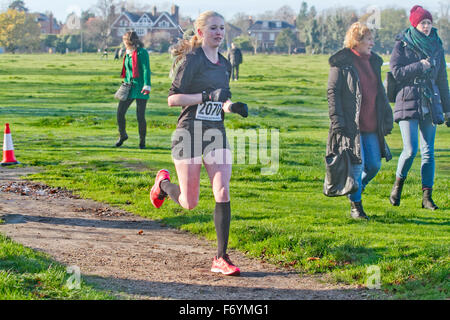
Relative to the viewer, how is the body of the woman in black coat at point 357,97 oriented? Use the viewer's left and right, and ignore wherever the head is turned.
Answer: facing the viewer and to the right of the viewer

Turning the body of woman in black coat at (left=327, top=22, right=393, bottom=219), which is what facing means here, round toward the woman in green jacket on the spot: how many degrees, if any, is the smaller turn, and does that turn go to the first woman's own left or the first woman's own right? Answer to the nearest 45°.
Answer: approximately 180°

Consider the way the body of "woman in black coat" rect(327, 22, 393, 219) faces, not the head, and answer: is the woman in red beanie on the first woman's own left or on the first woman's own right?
on the first woman's own left
